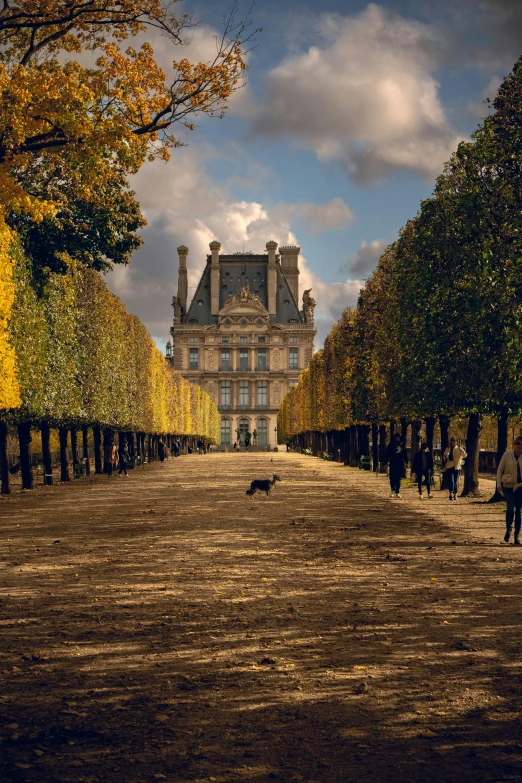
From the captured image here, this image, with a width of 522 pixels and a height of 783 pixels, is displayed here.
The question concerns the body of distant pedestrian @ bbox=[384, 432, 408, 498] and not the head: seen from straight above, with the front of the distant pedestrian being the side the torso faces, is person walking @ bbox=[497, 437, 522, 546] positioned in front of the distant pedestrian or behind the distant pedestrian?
in front

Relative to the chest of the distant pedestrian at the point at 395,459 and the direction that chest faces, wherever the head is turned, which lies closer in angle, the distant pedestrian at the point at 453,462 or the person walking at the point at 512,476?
the person walking

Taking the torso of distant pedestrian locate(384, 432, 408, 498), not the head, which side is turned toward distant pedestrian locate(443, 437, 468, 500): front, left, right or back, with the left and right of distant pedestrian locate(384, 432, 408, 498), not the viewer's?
left

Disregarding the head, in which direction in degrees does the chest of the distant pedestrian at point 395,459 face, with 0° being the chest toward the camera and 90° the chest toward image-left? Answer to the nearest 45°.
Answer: approximately 0°
